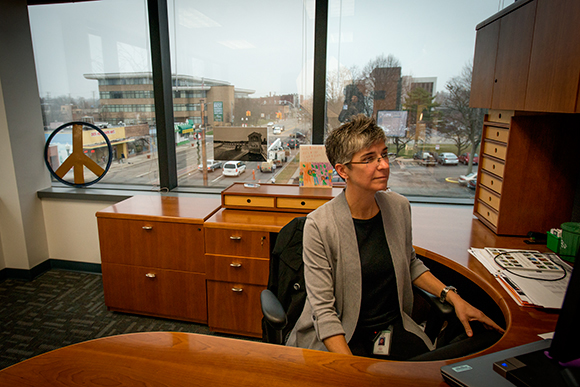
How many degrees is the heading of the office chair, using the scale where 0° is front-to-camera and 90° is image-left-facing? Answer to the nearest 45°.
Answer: approximately 315°

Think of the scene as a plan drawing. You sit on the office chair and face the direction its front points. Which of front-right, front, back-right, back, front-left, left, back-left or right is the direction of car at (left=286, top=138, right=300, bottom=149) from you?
back-left

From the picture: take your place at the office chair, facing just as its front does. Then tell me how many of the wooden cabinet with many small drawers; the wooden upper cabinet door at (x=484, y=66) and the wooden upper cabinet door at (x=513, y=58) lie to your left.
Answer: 3

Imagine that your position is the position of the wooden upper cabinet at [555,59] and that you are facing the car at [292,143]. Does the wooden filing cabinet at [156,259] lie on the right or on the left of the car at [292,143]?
left

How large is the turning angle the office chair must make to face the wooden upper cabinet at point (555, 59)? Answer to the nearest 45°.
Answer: approximately 45° to its left

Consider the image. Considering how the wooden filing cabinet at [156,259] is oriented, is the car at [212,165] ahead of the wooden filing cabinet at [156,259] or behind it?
behind

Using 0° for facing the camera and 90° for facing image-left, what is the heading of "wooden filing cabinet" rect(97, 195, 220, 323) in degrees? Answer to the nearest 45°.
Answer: approximately 0°

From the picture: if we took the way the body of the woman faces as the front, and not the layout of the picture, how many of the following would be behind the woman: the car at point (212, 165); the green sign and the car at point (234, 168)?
3

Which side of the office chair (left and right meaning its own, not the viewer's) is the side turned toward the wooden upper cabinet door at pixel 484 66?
left

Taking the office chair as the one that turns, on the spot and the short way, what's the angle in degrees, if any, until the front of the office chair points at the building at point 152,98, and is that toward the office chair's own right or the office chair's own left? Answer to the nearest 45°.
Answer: approximately 180°
